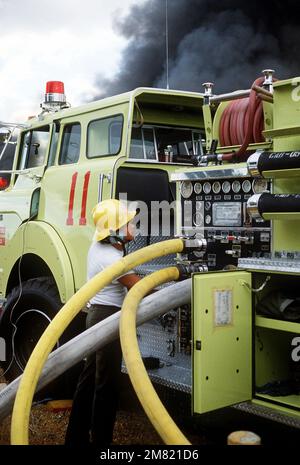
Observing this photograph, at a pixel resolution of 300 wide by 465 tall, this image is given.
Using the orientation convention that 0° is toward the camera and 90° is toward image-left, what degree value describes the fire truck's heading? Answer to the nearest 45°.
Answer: approximately 135°

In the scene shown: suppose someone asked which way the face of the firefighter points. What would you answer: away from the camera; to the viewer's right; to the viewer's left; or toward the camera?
to the viewer's right
